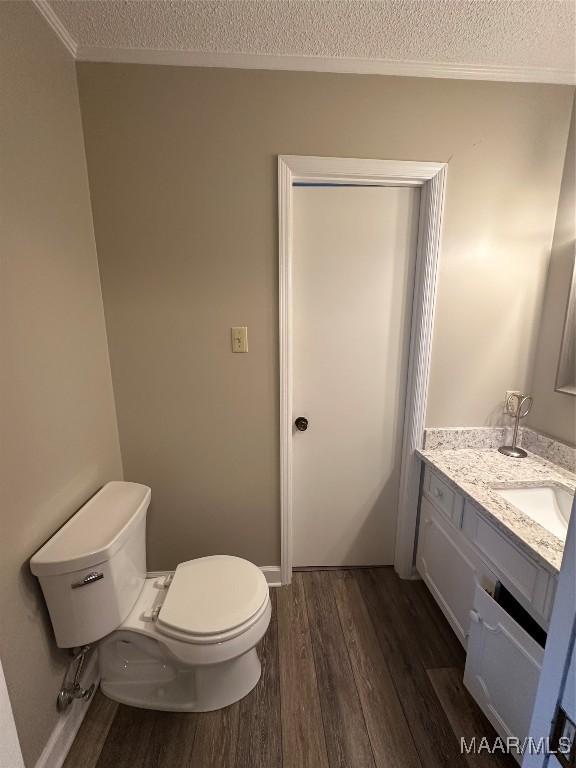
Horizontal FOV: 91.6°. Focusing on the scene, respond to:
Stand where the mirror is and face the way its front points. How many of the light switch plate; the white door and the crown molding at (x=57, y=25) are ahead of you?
3

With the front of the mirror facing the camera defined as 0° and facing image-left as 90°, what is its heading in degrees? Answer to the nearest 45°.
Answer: approximately 45°

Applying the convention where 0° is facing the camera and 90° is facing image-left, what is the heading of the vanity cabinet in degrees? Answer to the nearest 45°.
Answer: approximately 45°

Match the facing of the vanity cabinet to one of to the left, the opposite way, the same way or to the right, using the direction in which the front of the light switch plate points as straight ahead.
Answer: to the right

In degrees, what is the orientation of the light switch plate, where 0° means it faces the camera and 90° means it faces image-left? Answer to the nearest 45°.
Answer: approximately 0°

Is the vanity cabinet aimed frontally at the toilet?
yes
